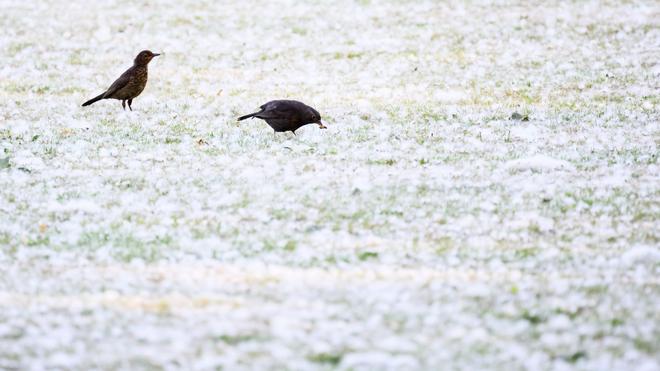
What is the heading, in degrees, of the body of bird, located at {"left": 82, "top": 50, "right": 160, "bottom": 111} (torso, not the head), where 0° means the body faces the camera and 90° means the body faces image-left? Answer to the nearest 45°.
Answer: approximately 270°
